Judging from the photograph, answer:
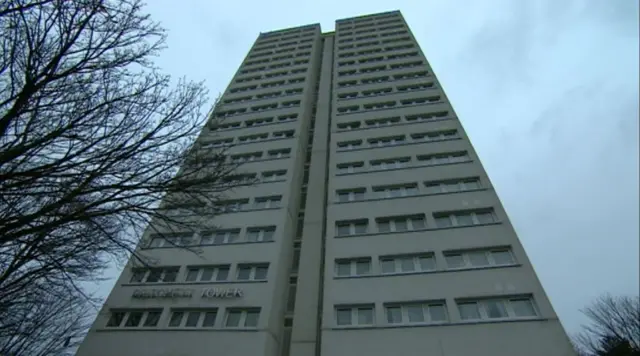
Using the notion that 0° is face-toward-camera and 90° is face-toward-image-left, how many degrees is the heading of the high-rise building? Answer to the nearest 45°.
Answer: approximately 0°
